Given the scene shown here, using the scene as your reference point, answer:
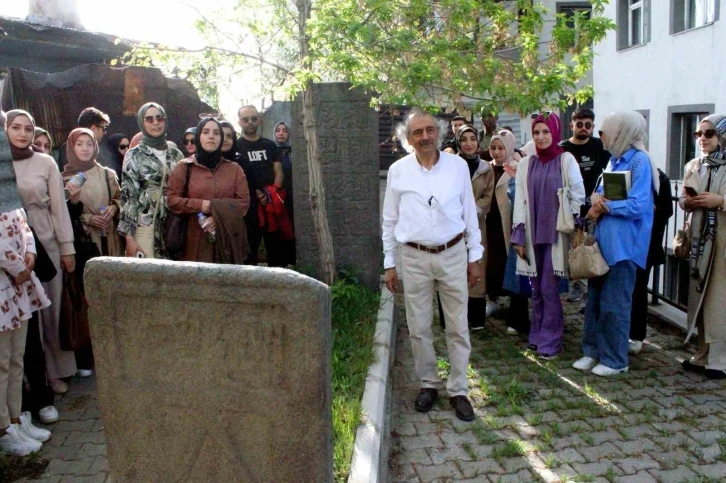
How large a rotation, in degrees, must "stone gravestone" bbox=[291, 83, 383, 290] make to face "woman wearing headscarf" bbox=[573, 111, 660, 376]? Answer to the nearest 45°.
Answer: approximately 45° to its left

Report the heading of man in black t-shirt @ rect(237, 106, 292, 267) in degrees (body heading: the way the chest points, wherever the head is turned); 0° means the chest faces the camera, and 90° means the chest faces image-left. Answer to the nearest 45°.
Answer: approximately 0°

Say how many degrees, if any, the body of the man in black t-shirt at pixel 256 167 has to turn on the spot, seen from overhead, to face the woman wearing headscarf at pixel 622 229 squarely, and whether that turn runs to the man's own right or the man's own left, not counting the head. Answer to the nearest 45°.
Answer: approximately 45° to the man's own left

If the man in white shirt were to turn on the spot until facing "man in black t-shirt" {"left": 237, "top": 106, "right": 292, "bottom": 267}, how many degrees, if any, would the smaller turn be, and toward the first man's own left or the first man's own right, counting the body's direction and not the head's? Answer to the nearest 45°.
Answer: approximately 135° to the first man's own right

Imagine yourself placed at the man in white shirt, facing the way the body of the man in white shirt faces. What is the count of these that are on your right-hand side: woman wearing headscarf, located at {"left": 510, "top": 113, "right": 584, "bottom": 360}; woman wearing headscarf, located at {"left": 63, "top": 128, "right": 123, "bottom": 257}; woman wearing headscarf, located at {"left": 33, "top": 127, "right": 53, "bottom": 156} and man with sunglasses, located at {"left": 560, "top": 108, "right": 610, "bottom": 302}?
2

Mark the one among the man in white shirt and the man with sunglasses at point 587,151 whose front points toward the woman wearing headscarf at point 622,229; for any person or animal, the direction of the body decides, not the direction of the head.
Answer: the man with sunglasses
